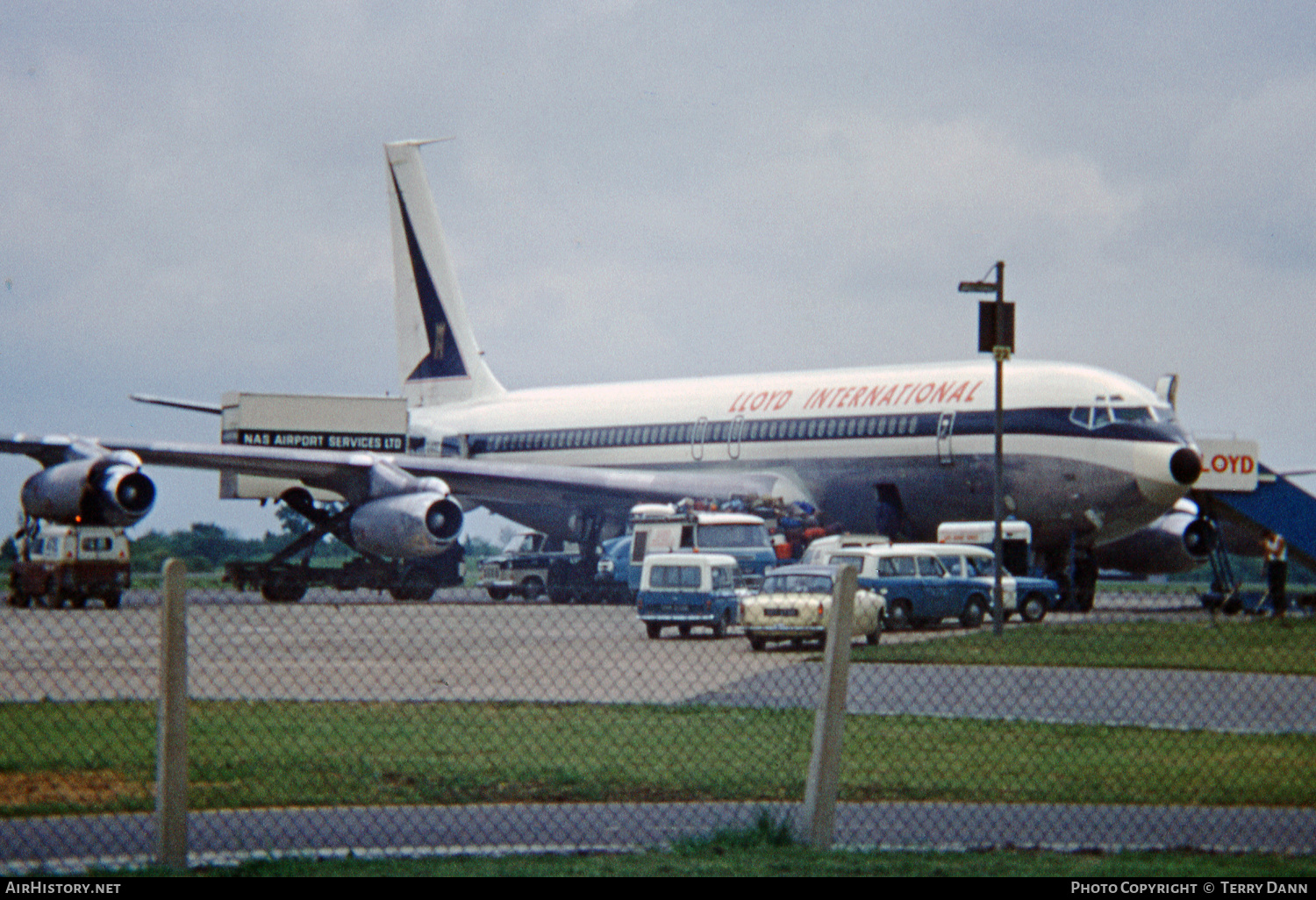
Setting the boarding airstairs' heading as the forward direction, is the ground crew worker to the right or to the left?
on its left

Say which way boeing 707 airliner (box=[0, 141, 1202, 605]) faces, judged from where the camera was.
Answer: facing the viewer and to the right of the viewer

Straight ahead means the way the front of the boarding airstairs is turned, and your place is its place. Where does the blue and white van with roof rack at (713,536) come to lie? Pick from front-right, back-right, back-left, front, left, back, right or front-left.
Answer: front-left

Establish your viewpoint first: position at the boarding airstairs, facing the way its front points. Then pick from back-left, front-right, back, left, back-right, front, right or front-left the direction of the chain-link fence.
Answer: left

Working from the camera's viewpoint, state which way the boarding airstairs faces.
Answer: facing to the left of the viewer
